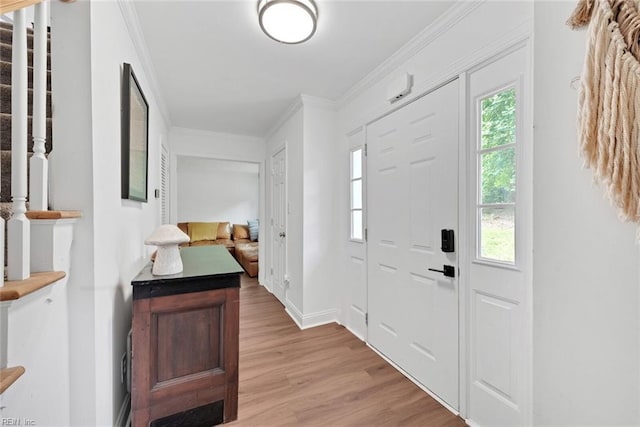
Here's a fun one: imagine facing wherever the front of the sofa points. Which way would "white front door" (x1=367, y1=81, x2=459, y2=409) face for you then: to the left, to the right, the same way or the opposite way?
to the right

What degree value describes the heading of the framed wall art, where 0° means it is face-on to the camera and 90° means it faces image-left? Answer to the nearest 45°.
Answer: approximately 270°

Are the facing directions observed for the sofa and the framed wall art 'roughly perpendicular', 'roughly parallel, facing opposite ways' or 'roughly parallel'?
roughly perpendicular

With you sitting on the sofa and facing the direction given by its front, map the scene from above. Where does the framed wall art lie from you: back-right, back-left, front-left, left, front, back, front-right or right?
front

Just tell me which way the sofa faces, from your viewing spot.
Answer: facing the viewer

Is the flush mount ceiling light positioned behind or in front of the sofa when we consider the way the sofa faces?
in front

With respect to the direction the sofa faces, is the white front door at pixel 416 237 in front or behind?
in front

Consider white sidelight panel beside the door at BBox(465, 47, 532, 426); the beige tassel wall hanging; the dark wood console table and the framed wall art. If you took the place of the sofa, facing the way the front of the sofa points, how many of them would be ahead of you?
4

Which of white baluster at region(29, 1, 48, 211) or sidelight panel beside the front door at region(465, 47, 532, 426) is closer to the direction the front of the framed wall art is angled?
the sidelight panel beside the front door

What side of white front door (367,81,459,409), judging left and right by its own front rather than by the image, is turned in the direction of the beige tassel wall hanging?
left

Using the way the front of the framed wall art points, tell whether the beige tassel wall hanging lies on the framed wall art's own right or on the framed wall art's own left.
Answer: on the framed wall art's own right

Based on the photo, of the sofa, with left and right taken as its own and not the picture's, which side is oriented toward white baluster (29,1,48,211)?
front

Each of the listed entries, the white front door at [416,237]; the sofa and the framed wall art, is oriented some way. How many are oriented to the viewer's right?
1
